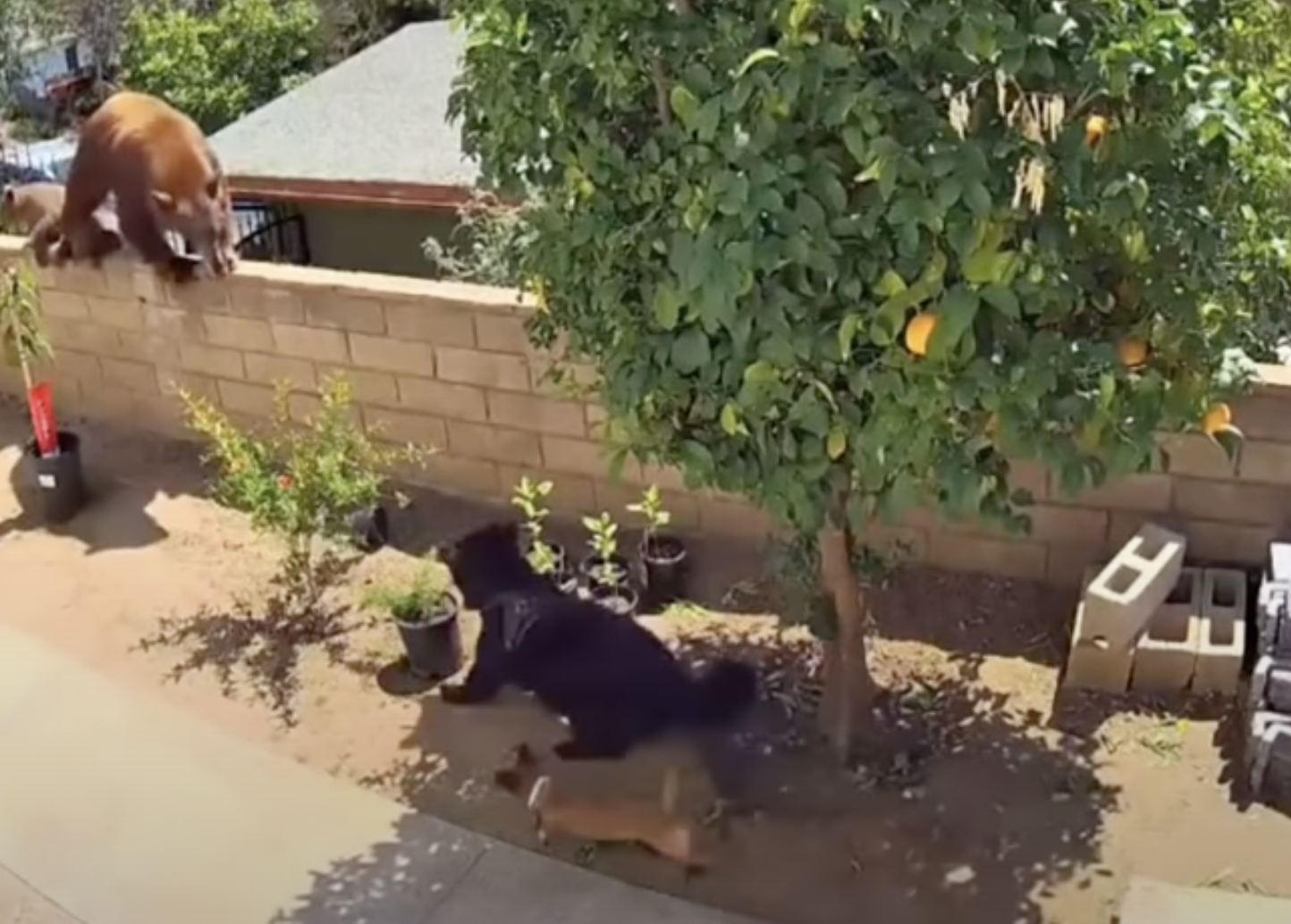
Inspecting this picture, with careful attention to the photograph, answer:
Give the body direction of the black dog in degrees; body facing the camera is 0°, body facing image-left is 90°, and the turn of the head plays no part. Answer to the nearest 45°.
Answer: approximately 90°

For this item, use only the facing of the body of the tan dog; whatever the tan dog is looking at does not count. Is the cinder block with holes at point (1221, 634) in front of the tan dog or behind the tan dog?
behind

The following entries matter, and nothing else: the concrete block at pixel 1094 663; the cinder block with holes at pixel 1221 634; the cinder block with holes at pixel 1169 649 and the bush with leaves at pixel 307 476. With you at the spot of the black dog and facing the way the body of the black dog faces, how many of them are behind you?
3

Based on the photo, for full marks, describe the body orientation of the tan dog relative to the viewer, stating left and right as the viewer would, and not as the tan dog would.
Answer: facing to the left of the viewer

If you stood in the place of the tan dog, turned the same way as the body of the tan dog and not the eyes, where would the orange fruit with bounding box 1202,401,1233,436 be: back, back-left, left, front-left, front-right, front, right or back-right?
back

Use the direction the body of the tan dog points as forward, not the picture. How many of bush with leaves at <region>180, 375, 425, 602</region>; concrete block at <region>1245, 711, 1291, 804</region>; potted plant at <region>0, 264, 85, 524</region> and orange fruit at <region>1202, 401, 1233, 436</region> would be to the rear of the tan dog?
2

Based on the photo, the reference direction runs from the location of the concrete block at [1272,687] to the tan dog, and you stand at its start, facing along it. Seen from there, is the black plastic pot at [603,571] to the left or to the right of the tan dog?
right

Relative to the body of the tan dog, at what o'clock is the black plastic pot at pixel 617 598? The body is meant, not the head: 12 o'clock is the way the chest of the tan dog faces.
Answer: The black plastic pot is roughly at 3 o'clock from the tan dog.

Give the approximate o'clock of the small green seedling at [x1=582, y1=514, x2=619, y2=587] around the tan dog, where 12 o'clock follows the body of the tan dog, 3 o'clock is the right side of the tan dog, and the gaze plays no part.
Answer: The small green seedling is roughly at 3 o'clock from the tan dog.

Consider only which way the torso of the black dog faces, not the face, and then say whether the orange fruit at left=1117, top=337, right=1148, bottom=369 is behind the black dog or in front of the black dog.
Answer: behind

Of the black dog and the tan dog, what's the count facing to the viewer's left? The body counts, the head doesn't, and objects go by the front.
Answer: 2
